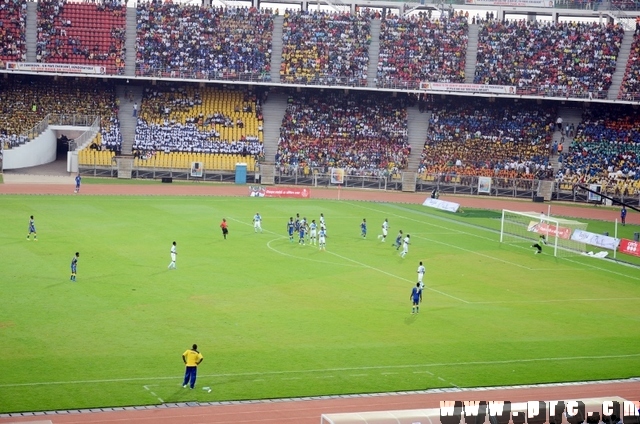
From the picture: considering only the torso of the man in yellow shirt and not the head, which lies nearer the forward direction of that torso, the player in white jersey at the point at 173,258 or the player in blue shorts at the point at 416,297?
the player in white jersey

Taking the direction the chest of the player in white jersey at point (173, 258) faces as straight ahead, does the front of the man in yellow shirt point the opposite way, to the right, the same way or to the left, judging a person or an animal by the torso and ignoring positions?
to the left

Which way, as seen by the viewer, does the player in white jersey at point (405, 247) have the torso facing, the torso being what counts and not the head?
to the viewer's right

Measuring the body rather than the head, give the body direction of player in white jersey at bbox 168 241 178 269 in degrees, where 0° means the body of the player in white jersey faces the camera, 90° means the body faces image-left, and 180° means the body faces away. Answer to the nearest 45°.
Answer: approximately 270°

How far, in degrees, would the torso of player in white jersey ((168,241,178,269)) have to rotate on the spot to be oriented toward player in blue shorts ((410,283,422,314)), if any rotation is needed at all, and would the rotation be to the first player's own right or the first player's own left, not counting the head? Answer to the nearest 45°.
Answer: approximately 45° to the first player's own right

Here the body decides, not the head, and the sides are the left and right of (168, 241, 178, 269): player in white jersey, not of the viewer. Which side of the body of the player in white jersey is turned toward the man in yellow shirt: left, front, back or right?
right

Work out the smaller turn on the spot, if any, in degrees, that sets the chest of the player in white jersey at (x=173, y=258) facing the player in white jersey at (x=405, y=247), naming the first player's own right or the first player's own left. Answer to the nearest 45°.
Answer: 0° — they already face them

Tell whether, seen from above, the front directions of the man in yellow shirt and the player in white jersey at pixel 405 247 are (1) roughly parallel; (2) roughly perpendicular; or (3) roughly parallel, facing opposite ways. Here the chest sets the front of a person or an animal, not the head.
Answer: roughly perpendicular

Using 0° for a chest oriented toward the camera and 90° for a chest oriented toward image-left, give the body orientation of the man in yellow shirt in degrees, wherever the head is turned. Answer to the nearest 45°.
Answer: approximately 180°

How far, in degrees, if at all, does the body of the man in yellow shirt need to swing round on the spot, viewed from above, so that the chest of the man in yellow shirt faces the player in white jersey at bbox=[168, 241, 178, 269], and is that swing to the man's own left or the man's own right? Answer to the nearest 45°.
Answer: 0° — they already face them

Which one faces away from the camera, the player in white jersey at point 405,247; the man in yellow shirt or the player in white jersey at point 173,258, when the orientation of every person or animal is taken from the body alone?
the man in yellow shirt

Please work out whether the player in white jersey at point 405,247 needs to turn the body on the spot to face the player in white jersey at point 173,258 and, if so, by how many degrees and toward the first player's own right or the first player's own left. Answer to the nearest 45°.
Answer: approximately 135° to the first player's own right

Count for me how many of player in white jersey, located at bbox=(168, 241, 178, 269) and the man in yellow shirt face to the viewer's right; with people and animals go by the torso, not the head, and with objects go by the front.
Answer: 1

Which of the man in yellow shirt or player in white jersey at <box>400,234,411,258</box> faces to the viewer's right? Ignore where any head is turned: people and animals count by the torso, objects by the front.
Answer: the player in white jersey
